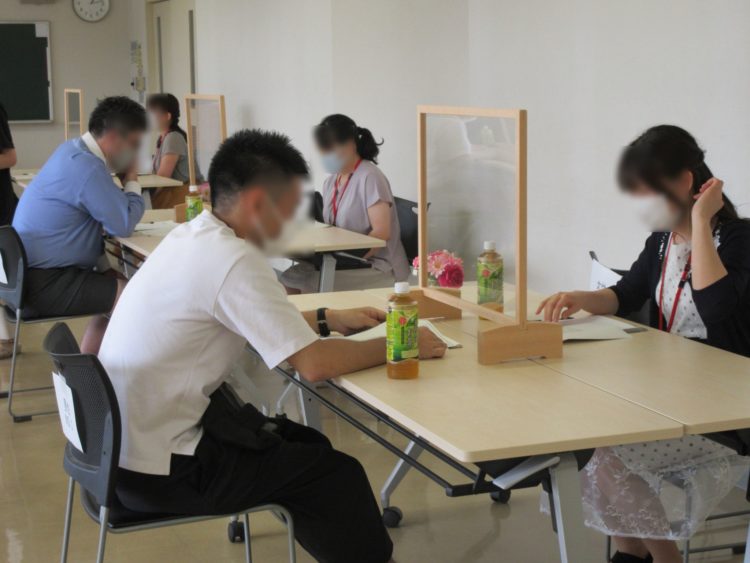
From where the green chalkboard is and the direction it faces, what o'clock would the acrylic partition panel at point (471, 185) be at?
The acrylic partition panel is roughly at 12 o'clock from the green chalkboard.

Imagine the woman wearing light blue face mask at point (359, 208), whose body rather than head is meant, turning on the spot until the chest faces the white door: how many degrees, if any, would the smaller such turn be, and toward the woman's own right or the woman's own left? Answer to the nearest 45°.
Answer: approximately 135° to the woman's own right

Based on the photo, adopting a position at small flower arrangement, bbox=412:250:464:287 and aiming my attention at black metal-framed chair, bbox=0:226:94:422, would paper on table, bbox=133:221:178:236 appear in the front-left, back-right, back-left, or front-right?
front-right

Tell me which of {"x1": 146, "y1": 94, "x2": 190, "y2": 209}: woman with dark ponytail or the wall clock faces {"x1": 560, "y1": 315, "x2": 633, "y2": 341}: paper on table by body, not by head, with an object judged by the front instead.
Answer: the wall clock

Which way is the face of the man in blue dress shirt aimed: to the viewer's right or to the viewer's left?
to the viewer's right

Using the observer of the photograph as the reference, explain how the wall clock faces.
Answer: facing the viewer

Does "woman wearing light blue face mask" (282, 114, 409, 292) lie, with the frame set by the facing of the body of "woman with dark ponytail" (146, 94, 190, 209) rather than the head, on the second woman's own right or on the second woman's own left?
on the second woman's own left

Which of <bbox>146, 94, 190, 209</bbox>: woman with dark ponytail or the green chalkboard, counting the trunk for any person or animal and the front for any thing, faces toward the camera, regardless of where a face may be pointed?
the green chalkboard

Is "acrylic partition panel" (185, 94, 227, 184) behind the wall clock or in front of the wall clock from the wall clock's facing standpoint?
in front

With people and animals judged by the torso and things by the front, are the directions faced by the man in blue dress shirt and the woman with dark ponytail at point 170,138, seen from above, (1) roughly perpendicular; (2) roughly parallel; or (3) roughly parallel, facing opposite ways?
roughly parallel, facing opposite ways

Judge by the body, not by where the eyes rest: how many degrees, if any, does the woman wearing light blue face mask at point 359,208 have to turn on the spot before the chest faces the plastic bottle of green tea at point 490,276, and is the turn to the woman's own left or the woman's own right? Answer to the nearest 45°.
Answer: approximately 45° to the woman's own left

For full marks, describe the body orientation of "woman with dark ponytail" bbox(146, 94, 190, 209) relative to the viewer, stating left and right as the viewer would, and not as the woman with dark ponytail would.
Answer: facing to the left of the viewer

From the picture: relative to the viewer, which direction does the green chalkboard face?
toward the camera

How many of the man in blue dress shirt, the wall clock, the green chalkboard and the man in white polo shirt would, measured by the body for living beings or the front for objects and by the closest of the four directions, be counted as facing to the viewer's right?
2

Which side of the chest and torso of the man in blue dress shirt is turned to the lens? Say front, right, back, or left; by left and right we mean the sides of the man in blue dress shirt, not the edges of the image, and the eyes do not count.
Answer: right

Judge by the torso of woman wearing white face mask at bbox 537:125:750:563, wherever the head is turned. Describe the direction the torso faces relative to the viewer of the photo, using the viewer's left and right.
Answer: facing the viewer and to the left of the viewer

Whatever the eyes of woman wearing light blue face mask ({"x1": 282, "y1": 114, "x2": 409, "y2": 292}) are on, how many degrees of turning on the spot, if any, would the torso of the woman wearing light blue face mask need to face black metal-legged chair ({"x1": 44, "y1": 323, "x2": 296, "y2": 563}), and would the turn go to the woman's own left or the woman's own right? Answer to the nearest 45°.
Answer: approximately 45° to the woman's own left

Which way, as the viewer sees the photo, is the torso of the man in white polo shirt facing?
to the viewer's right

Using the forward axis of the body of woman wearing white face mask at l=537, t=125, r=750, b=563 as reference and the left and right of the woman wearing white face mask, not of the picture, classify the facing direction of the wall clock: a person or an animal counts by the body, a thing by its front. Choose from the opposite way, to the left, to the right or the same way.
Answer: to the left
